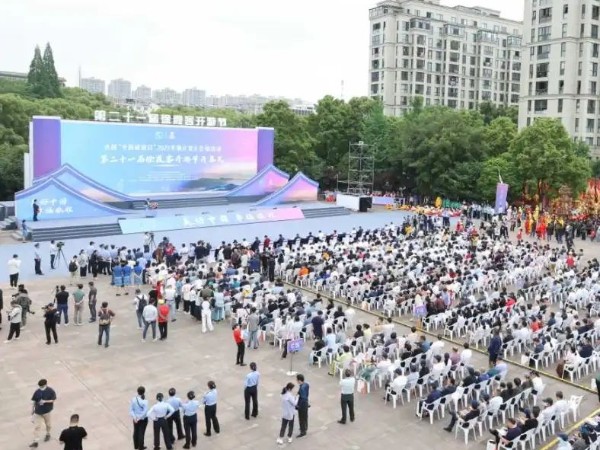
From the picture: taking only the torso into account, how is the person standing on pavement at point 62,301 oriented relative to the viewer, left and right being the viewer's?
facing away from the viewer

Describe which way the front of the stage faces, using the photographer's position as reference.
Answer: facing the viewer and to the right of the viewer

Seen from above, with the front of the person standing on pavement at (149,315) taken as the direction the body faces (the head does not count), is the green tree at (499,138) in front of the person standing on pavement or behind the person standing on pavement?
in front

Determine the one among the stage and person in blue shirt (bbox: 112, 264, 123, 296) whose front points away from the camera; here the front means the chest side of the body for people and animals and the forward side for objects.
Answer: the person in blue shirt

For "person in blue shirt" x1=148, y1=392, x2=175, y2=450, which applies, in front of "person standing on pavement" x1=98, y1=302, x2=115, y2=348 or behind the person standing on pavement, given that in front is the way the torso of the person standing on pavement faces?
behind

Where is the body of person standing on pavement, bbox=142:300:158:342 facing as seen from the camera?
away from the camera

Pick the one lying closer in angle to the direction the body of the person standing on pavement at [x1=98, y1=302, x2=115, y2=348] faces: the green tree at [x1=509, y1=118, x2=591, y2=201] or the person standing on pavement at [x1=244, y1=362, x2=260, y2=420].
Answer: the green tree

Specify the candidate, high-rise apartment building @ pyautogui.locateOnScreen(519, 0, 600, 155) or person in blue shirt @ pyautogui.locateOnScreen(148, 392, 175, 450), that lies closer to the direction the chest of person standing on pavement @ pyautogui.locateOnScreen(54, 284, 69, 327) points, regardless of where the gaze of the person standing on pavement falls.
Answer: the high-rise apartment building

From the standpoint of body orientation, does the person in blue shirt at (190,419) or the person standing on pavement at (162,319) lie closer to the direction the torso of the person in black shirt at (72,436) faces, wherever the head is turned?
the person standing on pavement
